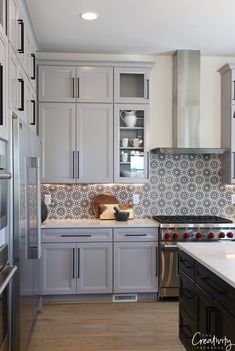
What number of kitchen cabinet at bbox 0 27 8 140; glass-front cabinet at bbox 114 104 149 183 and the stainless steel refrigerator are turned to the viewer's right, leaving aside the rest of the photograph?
2

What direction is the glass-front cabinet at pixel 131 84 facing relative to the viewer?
toward the camera

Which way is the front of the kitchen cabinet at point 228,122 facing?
toward the camera

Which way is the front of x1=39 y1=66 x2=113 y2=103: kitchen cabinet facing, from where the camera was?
facing the viewer

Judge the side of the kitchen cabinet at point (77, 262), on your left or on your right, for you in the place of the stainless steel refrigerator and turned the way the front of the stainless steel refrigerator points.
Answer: on your left

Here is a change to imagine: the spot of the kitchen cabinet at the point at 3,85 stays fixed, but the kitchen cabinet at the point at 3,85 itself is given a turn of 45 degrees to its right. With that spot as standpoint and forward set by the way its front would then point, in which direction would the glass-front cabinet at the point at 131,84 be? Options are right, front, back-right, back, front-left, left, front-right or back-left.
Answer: left

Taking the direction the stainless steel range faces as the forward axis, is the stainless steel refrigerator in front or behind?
in front

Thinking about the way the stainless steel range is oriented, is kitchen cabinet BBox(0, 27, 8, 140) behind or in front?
in front

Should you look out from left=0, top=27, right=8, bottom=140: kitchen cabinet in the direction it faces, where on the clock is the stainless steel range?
The stainless steel range is roughly at 11 o'clock from the kitchen cabinet.

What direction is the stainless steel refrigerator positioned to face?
to the viewer's right
